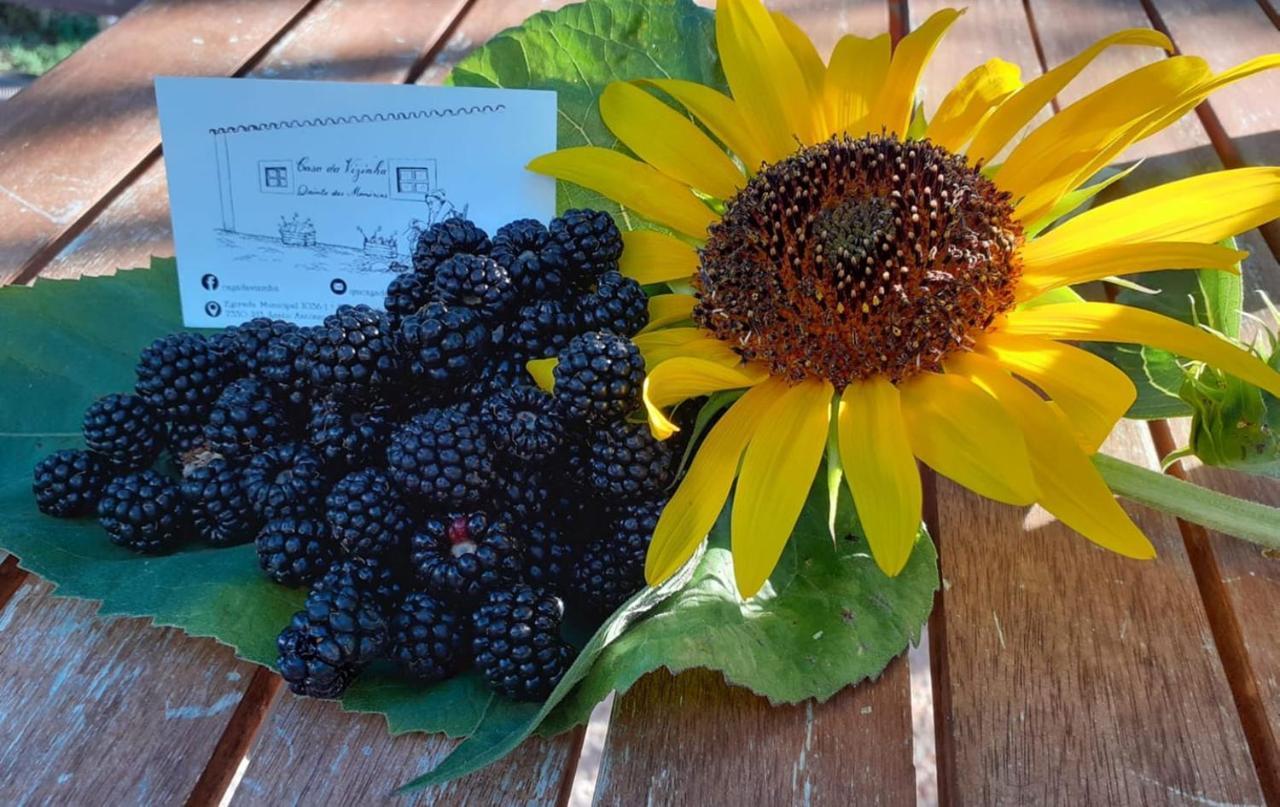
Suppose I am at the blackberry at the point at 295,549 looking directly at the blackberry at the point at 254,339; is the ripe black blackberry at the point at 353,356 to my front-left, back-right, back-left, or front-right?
front-right

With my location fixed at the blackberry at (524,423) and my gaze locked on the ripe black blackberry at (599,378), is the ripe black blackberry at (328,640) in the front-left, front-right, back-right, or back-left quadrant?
back-right

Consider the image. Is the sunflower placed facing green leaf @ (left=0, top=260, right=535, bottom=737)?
no

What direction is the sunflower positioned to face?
toward the camera

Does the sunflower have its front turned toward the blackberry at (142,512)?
no

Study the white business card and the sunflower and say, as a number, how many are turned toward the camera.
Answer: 2
